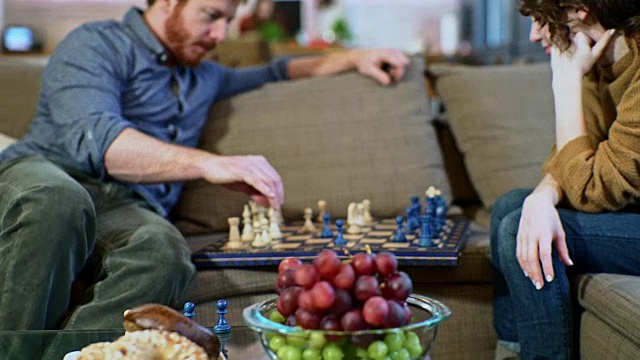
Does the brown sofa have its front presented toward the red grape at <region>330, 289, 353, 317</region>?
yes

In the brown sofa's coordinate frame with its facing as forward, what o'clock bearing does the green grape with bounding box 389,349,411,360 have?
The green grape is roughly at 12 o'clock from the brown sofa.

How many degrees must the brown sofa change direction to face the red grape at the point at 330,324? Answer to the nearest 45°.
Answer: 0° — it already faces it

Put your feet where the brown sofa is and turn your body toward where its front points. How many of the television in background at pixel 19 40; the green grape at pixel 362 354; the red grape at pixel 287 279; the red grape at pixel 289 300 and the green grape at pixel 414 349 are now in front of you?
4

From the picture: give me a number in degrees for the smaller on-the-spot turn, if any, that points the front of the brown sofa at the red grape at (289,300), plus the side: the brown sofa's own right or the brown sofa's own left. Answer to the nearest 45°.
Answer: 0° — it already faces it

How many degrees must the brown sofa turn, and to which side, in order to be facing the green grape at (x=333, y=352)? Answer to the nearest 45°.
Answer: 0° — it already faces it

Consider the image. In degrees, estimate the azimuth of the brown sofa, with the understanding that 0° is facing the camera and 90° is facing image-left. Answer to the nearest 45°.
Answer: approximately 0°

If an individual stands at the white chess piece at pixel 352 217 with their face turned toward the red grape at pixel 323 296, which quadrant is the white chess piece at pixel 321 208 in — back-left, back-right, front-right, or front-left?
back-right
